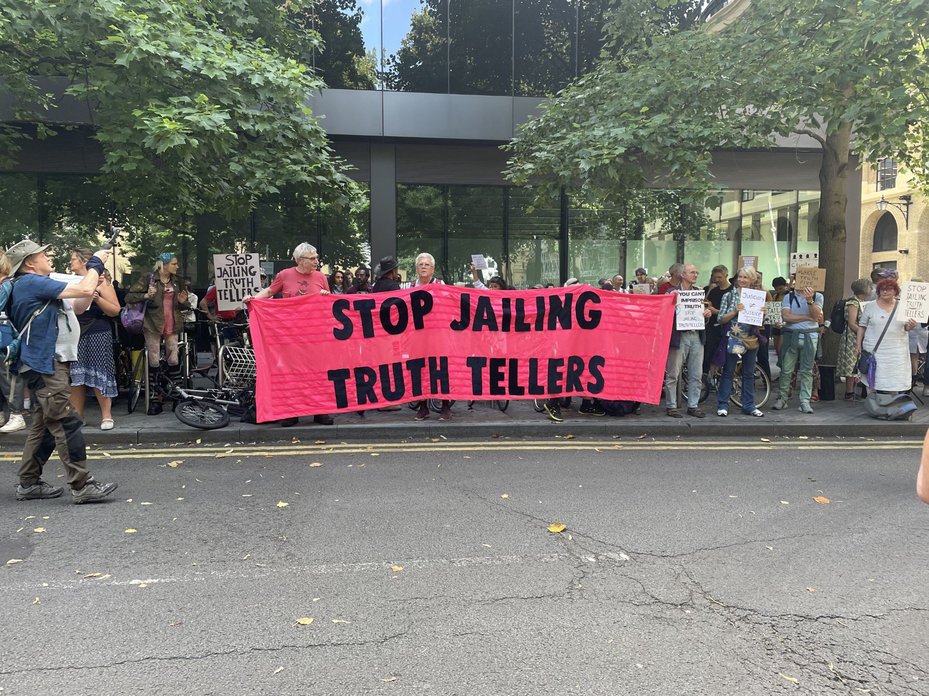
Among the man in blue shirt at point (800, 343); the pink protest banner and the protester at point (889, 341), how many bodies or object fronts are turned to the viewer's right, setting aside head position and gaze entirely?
0

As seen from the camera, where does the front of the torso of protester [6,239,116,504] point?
to the viewer's right

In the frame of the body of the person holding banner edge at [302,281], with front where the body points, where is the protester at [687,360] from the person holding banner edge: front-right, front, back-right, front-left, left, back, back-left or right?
left

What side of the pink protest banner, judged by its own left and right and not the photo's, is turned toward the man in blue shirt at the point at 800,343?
left

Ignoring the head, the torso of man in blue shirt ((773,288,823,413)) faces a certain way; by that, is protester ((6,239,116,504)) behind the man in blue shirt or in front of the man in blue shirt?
in front

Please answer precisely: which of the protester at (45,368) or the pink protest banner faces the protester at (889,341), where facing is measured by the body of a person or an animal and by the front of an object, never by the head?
the protester at (45,368)

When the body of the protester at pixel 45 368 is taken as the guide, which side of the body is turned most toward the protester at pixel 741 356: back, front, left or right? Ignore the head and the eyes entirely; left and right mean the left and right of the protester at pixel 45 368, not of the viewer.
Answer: front

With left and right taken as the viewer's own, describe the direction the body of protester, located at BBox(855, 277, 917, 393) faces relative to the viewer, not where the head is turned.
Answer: facing the viewer

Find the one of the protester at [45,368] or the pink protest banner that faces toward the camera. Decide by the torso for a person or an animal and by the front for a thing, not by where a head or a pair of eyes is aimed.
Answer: the pink protest banner
